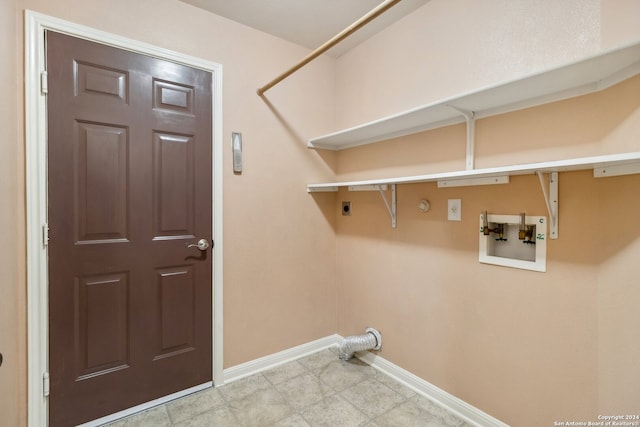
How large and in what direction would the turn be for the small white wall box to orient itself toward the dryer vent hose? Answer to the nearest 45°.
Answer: approximately 45° to its right

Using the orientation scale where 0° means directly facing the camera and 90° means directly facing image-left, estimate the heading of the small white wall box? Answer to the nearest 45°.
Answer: approximately 45°

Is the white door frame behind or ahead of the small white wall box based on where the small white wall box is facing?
ahead

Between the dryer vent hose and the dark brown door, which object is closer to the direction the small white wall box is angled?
the dark brown door

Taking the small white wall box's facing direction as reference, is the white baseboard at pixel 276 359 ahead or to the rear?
ahead
